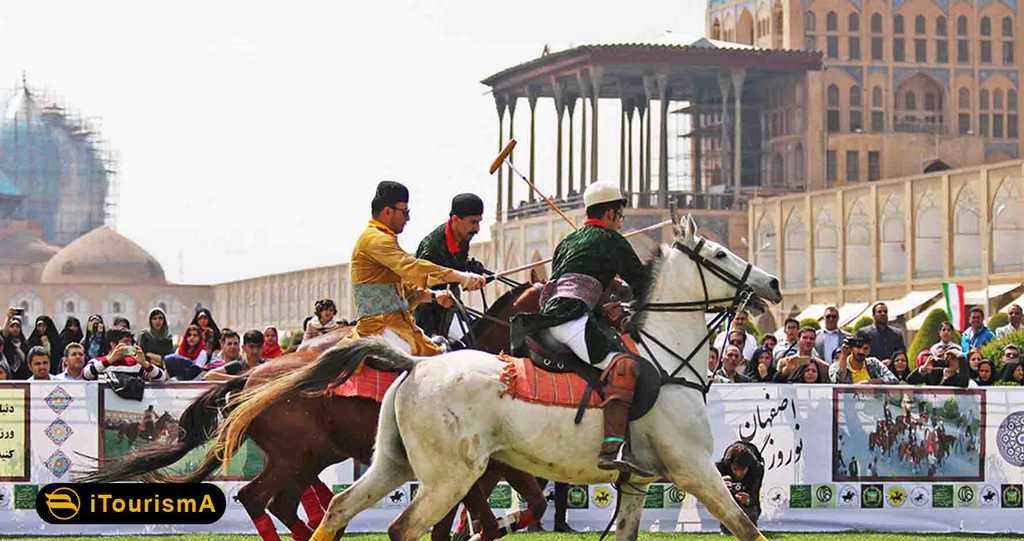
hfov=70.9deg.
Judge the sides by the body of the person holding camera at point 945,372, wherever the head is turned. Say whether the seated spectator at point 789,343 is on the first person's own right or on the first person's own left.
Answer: on the first person's own right

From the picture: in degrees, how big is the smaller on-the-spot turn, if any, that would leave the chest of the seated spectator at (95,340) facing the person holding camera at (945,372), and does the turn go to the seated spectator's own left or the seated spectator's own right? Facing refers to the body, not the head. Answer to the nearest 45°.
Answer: approximately 45° to the seated spectator's own left

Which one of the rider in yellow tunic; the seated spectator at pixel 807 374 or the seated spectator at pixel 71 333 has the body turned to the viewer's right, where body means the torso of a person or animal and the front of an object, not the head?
the rider in yellow tunic

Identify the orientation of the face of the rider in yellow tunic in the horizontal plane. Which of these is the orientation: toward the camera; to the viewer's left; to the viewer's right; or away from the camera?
to the viewer's right

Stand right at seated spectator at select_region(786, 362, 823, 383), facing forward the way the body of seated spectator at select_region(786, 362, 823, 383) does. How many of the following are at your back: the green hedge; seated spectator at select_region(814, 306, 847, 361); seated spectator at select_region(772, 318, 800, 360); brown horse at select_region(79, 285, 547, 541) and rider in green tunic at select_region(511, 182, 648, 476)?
3

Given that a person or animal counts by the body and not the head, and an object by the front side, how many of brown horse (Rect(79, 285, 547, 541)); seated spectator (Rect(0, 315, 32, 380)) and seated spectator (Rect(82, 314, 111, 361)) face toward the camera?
2

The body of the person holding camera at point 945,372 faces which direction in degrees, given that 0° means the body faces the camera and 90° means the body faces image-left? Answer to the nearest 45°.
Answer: approximately 45°

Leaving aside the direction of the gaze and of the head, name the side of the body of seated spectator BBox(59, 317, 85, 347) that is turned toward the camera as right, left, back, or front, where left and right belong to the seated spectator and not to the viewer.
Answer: front

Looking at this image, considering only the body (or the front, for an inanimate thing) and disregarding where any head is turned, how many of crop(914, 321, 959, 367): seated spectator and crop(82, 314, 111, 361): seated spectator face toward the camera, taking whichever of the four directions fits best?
2
